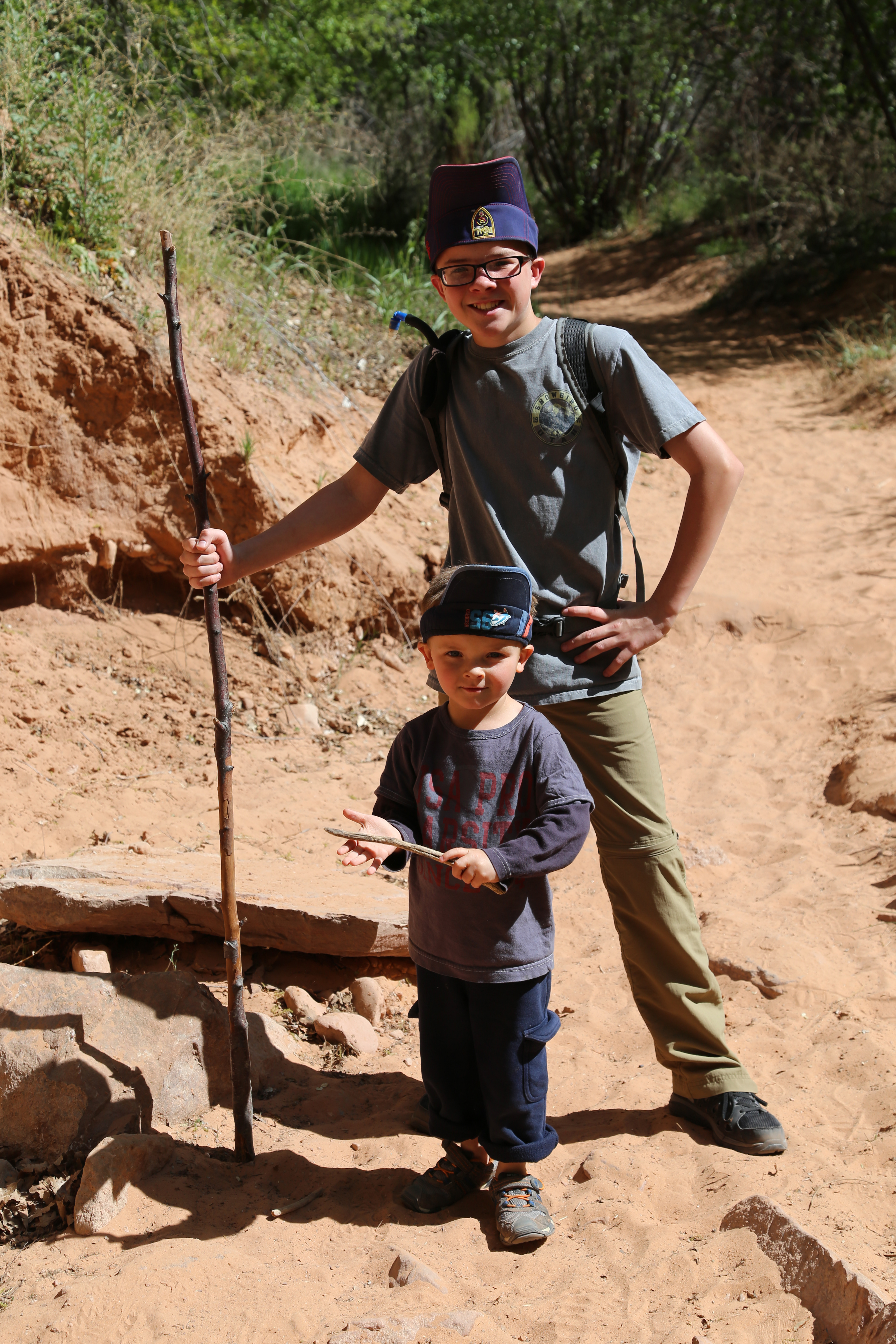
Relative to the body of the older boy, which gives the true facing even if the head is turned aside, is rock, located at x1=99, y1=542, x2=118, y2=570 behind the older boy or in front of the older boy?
behind

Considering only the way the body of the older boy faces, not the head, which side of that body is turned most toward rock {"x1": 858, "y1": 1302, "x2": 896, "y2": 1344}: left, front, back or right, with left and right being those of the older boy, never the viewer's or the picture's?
front

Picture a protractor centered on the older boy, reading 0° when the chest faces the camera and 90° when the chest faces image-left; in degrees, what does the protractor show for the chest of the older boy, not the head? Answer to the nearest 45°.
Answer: approximately 0°
